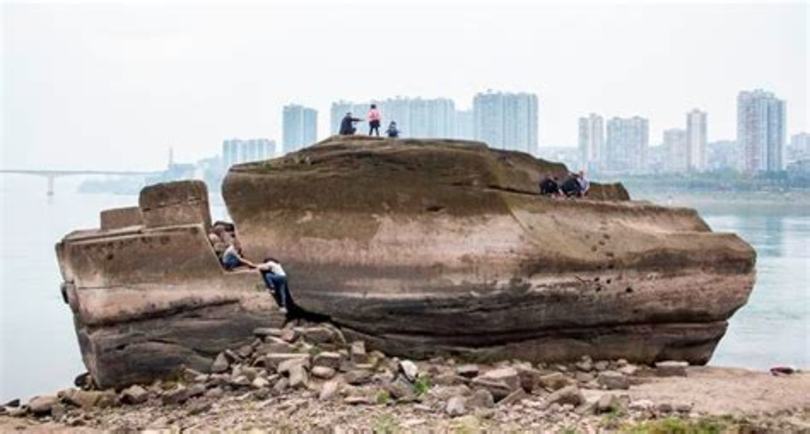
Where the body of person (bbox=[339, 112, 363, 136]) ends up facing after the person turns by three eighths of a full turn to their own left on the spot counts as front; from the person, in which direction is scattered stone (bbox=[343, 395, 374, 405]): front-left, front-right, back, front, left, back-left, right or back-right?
back-left

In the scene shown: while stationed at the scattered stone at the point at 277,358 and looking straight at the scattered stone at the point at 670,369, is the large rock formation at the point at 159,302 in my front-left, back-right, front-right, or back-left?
back-left

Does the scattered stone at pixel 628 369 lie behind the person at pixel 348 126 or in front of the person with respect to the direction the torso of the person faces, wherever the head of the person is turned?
in front

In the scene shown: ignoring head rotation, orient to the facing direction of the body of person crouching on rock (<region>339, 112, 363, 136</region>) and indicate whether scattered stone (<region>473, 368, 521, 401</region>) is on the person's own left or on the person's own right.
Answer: on the person's own right

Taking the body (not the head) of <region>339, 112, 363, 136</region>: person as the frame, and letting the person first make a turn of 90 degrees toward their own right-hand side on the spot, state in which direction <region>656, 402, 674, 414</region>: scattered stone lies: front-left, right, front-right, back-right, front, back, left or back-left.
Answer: front-left

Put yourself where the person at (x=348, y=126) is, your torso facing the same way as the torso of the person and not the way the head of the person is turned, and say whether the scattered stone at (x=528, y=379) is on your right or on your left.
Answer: on your right

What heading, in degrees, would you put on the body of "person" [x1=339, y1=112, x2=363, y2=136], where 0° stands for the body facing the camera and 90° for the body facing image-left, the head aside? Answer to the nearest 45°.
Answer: approximately 270°

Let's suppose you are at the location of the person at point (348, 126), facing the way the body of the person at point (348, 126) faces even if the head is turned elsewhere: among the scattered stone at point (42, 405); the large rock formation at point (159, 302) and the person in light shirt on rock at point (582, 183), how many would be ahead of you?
1
